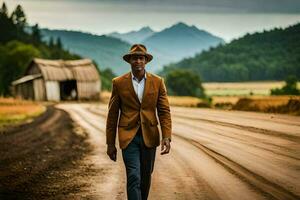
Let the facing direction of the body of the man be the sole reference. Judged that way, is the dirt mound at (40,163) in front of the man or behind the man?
behind

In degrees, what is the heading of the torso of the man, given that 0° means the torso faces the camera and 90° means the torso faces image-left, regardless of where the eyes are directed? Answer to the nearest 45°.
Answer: approximately 0°
